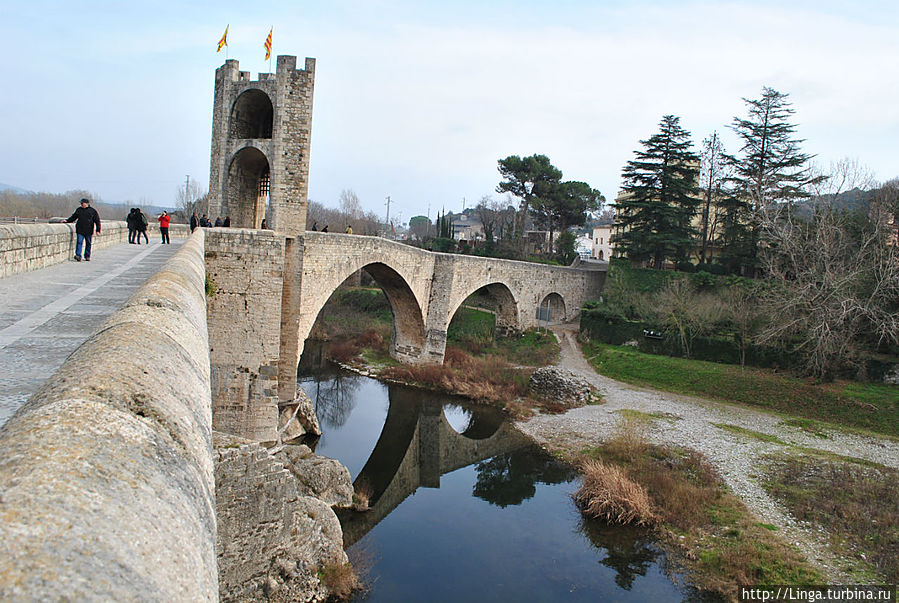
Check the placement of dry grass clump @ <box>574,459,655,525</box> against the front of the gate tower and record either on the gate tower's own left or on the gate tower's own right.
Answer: on the gate tower's own left

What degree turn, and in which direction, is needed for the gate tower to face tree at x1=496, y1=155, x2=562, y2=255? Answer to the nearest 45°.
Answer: approximately 180°

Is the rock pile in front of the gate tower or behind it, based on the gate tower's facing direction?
behind

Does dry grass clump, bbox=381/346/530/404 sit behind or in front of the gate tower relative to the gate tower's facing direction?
behind

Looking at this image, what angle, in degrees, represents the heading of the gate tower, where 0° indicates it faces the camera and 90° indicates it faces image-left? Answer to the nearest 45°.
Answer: approximately 45°

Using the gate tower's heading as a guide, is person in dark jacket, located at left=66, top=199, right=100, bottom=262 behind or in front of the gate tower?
in front

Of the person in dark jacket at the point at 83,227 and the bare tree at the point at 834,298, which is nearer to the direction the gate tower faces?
the person in dark jacket

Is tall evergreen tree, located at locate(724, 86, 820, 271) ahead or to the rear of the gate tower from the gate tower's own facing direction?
to the rear

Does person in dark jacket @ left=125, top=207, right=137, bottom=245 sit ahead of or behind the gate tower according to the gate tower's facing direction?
ahead

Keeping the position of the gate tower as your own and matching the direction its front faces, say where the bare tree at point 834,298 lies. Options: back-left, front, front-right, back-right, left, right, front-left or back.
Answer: back-left

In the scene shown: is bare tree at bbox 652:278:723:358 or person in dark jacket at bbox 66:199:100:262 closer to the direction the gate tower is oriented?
the person in dark jacket
